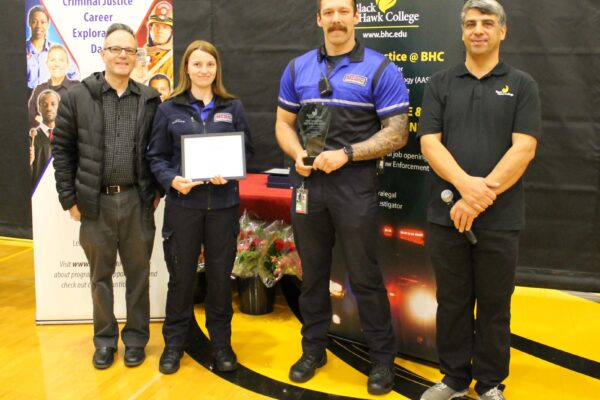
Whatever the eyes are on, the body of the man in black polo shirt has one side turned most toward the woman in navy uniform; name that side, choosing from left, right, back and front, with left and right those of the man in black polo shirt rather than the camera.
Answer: right

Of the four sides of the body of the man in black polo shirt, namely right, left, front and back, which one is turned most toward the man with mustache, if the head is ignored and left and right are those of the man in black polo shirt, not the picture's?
right

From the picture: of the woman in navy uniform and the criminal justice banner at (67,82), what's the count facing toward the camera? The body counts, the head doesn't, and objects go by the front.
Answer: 2

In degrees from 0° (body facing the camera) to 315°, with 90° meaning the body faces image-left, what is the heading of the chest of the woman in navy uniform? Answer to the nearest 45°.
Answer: approximately 0°

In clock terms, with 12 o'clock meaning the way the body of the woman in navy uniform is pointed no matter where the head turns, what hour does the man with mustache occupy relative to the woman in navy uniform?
The man with mustache is roughly at 10 o'clock from the woman in navy uniform.

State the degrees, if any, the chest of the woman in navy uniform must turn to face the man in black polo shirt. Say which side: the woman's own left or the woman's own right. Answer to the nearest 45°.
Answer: approximately 45° to the woman's own left

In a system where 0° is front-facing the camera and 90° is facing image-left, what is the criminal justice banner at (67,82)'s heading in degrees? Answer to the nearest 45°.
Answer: approximately 0°

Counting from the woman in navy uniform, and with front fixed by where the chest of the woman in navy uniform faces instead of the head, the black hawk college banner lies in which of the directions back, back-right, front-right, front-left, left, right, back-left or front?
left

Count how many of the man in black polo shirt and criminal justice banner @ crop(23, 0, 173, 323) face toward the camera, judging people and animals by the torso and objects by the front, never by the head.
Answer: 2
